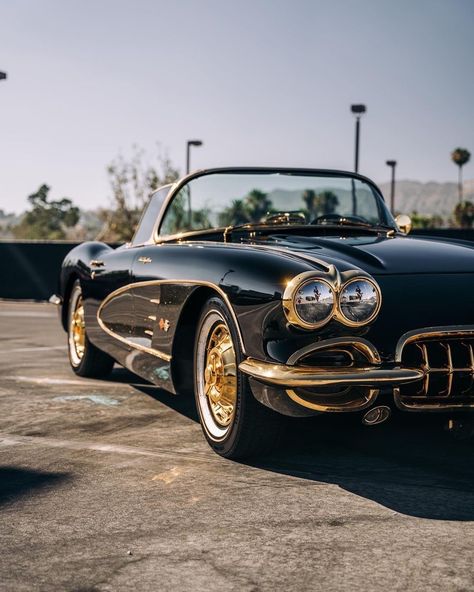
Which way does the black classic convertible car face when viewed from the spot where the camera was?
facing the viewer and to the right of the viewer

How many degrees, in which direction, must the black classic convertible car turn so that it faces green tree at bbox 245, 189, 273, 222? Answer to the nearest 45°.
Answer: approximately 135° to its left

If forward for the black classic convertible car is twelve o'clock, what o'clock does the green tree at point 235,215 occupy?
The green tree is roughly at 7 o'clock from the black classic convertible car.
